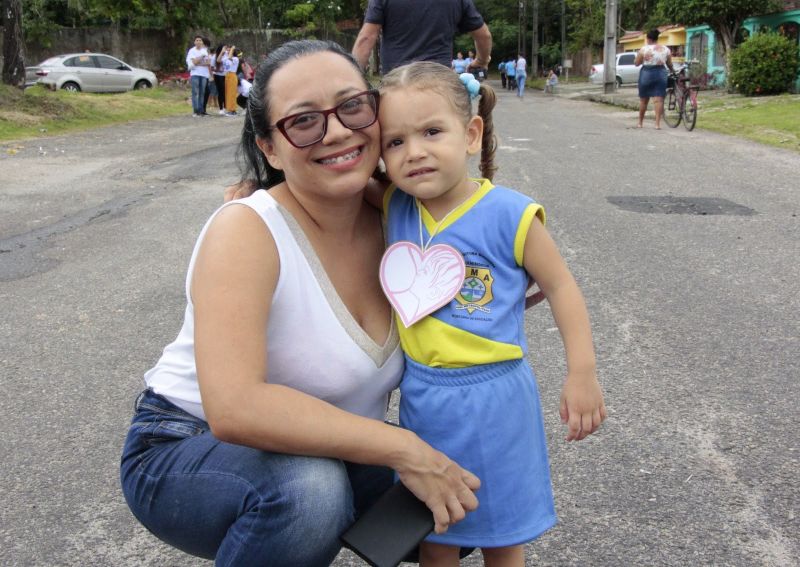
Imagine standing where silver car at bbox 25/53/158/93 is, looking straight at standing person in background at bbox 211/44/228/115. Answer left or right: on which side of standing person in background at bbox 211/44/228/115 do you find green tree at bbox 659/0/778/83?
left

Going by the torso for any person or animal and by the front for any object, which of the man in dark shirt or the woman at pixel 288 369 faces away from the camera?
the man in dark shirt

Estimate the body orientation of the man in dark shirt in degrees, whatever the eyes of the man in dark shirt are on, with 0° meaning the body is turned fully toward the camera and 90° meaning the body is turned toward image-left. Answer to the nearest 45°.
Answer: approximately 180°

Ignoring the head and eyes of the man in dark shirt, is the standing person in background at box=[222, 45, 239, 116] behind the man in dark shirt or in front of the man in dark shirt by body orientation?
in front

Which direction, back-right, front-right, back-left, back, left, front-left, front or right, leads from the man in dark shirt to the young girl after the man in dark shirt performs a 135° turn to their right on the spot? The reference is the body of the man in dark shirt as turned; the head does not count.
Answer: front-right

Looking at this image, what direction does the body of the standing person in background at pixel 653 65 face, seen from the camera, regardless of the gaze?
away from the camera

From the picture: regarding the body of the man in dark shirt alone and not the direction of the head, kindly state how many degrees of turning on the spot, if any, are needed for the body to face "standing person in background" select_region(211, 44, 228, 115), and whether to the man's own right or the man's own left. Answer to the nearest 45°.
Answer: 0° — they already face them

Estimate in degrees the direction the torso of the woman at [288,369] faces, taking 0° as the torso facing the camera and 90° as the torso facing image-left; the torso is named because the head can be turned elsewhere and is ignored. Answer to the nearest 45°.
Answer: approximately 315°
